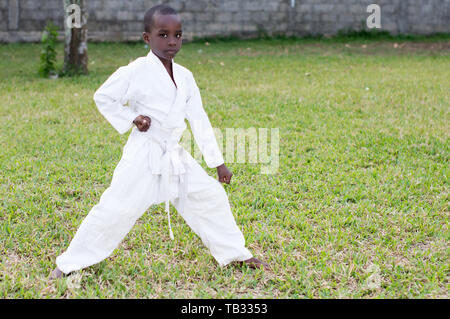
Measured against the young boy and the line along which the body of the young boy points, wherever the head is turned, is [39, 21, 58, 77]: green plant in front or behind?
behind

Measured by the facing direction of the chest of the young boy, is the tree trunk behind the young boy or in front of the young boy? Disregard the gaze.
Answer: behind

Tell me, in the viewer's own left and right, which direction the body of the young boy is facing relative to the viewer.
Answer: facing the viewer and to the right of the viewer
